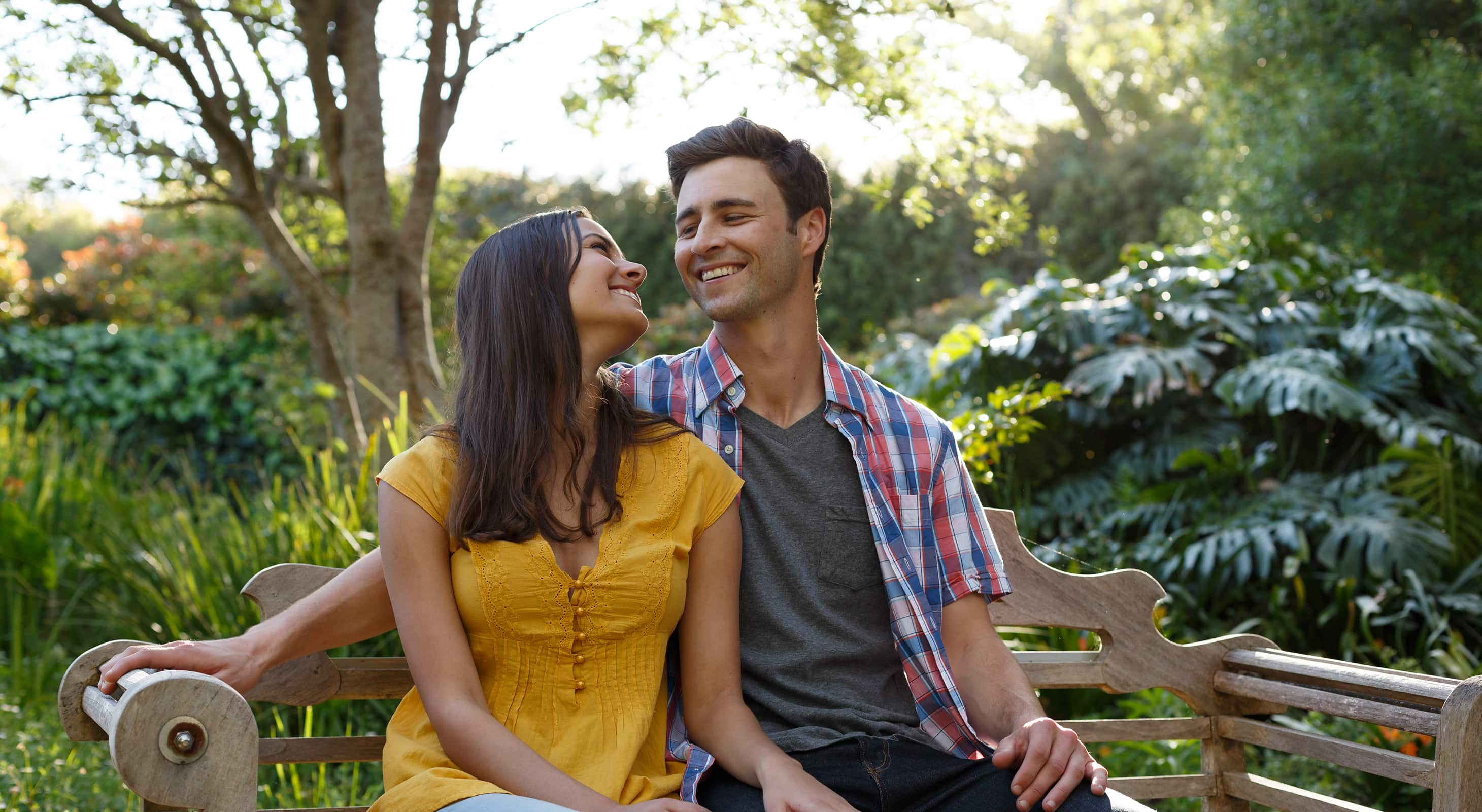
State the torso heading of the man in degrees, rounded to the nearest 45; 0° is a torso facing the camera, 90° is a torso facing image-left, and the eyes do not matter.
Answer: approximately 0°

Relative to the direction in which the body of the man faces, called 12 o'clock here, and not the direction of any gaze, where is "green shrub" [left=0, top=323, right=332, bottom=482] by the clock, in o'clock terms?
The green shrub is roughly at 5 o'clock from the man.

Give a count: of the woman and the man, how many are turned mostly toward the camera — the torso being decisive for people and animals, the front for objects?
2

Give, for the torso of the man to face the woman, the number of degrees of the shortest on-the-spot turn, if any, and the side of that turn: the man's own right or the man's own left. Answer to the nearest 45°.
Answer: approximately 45° to the man's own right

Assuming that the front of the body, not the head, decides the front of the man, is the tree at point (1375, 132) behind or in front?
behind

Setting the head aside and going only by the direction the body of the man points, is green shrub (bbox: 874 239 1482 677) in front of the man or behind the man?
behind

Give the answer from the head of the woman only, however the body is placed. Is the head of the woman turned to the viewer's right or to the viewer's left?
to the viewer's right
